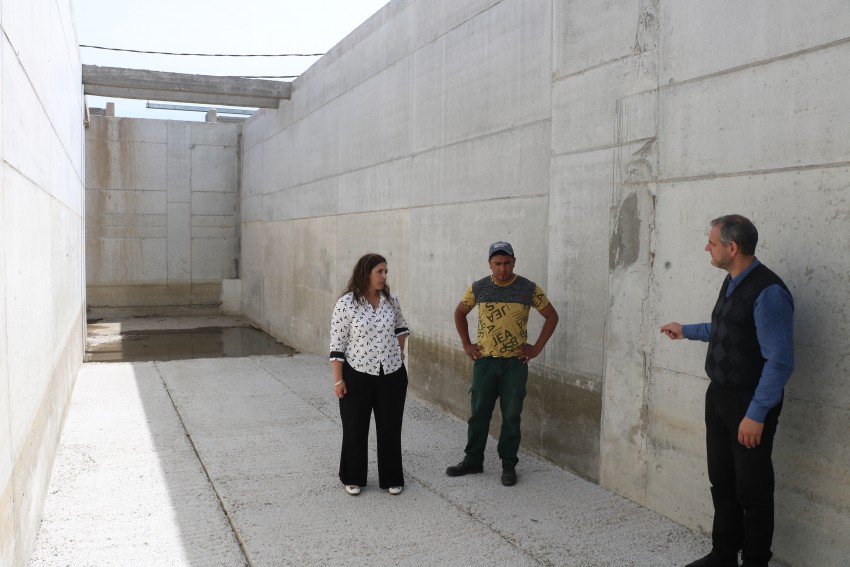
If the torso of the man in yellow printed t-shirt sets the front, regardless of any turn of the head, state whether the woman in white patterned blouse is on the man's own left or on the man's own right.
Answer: on the man's own right

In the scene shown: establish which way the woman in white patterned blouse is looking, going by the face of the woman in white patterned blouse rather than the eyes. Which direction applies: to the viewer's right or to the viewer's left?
to the viewer's right

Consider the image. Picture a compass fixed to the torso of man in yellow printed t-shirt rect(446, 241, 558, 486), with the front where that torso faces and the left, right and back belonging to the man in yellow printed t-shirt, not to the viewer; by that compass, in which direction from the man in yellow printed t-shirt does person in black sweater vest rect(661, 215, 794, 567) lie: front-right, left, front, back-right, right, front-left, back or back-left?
front-left

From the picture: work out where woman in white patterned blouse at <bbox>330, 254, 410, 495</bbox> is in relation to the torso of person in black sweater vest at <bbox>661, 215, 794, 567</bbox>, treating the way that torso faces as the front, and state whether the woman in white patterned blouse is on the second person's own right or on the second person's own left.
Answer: on the second person's own right

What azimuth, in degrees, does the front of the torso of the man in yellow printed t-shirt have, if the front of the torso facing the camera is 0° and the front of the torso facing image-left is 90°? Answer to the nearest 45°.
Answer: approximately 0°

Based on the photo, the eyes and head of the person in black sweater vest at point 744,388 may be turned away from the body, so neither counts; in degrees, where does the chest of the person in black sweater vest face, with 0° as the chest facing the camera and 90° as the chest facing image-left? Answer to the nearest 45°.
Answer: approximately 45°

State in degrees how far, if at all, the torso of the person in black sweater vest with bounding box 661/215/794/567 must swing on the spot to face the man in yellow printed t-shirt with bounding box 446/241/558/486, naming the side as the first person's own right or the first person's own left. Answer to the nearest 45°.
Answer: approximately 90° to the first person's own right

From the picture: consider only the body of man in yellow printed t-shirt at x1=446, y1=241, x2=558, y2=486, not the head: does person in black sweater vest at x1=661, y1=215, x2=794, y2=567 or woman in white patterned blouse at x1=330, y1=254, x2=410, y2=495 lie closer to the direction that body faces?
the person in black sweater vest

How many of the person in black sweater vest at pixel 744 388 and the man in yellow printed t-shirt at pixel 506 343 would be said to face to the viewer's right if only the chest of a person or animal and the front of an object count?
0

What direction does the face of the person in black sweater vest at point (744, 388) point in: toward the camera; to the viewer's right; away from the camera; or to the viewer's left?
to the viewer's left
